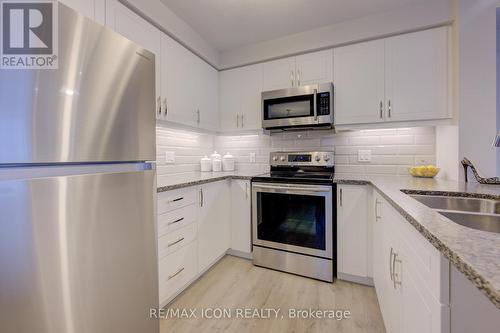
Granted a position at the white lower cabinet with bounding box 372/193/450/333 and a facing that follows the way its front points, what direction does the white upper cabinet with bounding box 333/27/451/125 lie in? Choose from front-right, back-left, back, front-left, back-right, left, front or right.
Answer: right

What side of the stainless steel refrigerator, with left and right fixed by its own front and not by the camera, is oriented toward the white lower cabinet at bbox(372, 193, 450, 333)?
front

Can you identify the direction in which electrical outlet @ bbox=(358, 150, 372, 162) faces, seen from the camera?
facing the viewer

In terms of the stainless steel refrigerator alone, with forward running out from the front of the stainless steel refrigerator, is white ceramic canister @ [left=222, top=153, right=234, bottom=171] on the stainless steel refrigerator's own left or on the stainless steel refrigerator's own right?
on the stainless steel refrigerator's own left

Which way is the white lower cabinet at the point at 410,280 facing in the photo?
to the viewer's left

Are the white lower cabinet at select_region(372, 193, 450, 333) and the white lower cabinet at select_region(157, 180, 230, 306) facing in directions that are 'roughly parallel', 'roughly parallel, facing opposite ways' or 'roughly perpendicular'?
roughly parallel, facing opposite ways

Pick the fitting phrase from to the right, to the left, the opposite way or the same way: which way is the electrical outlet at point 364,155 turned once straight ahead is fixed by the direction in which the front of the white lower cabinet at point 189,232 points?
to the right

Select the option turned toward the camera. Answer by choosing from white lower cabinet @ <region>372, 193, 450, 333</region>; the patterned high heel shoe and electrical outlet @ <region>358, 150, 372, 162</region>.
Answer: the electrical outlet

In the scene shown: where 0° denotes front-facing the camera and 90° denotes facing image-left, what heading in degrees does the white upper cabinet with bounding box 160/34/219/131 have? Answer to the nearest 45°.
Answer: approximately 315°

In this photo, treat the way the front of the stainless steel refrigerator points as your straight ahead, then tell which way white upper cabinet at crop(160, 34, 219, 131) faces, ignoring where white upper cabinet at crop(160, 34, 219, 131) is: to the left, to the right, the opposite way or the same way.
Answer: the same way
